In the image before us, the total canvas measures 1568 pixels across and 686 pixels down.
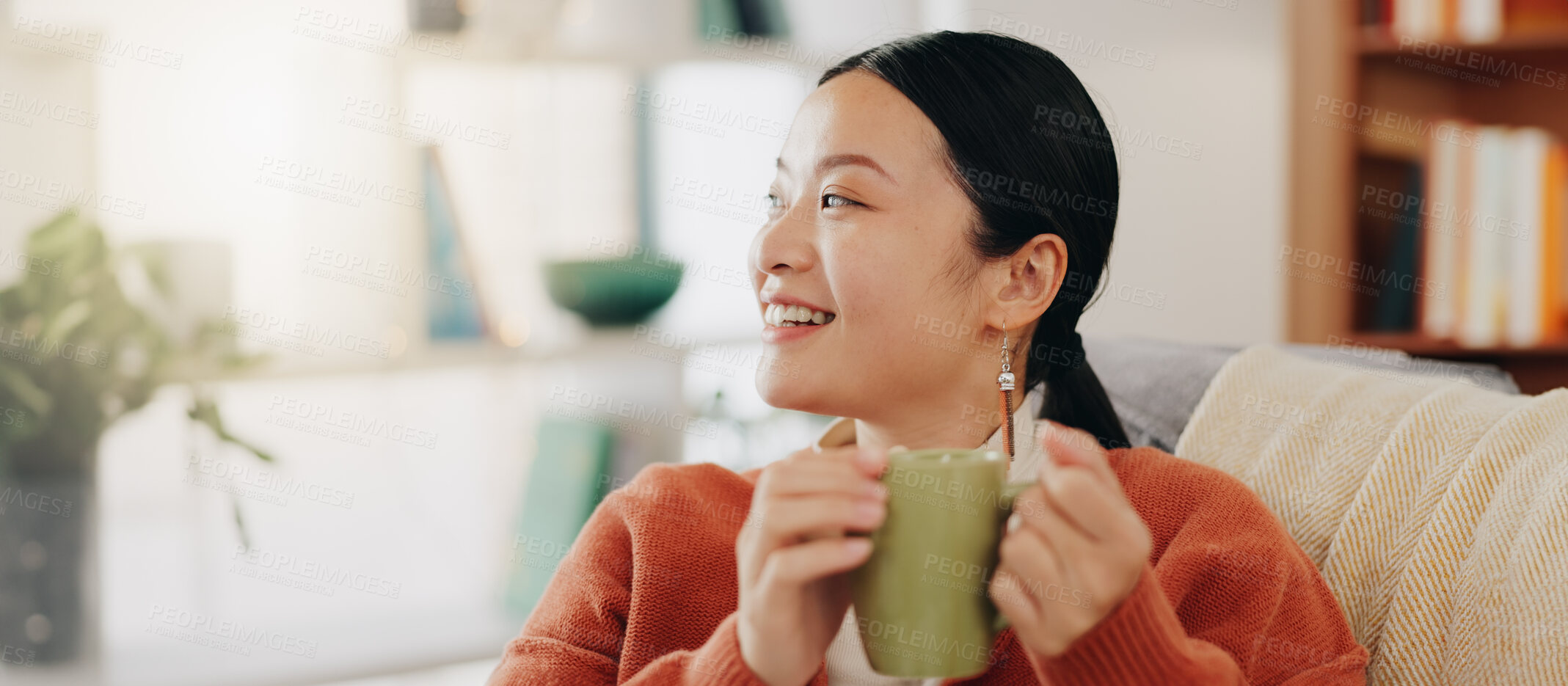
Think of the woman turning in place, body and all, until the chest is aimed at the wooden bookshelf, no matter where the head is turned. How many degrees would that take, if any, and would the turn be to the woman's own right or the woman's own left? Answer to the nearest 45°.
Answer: approximately 135° to the woman's own left

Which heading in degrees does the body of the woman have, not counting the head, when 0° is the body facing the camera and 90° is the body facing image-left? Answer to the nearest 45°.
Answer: approximately 0°

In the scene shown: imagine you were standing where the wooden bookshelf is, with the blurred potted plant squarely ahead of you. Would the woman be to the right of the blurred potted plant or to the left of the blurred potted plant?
left

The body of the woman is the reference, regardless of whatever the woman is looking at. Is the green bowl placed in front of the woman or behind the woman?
behind

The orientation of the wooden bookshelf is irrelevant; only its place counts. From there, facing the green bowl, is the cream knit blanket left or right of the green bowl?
left
